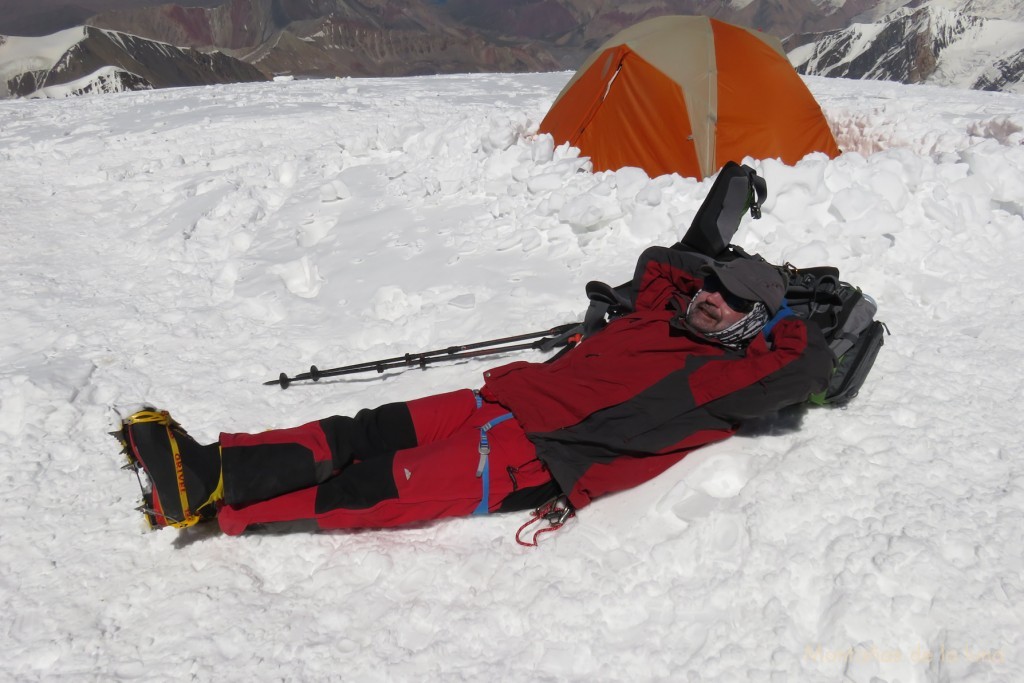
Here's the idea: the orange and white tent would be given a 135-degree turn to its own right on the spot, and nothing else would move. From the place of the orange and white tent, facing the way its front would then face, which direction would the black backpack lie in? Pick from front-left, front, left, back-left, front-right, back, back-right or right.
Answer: back

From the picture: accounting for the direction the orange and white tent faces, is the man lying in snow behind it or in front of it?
in front

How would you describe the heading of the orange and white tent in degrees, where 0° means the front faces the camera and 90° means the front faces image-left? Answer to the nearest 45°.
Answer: approximately 45°
